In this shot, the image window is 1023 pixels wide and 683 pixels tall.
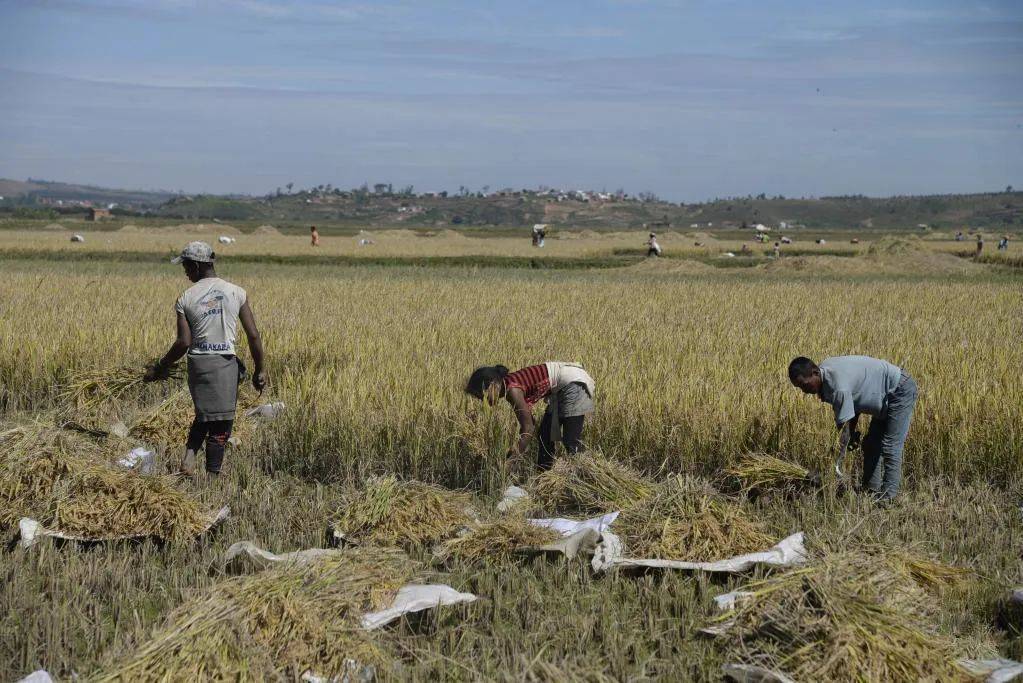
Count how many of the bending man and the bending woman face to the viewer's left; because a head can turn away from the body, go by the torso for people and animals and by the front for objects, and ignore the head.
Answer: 2

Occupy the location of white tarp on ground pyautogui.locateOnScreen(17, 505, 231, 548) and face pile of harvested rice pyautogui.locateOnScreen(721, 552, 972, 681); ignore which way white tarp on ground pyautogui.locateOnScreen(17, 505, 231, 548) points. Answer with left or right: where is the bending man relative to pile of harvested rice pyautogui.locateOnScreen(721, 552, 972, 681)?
left

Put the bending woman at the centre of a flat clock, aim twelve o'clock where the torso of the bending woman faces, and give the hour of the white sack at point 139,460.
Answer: The white sack is roughly at 12 o'clock from the bending woman.

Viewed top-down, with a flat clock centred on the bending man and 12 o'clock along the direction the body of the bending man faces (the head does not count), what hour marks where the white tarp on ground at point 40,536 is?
The white tarp on ground is roughly at 11 o'clock from the bending man.

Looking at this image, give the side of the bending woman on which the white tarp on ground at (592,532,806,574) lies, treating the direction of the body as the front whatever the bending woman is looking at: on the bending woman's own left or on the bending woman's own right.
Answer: on the bending woman's own left

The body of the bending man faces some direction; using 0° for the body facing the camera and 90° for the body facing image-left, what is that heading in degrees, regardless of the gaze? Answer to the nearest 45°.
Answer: approximately 90°

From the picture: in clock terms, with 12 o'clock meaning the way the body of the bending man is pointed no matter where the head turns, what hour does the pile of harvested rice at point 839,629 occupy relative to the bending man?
The pile of harvested rice is roughly at 9 o'clock from the bending man.

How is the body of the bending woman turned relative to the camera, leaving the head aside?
to the viewer's left

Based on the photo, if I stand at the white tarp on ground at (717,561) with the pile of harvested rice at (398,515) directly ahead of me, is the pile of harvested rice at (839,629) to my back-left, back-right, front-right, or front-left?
back-left
